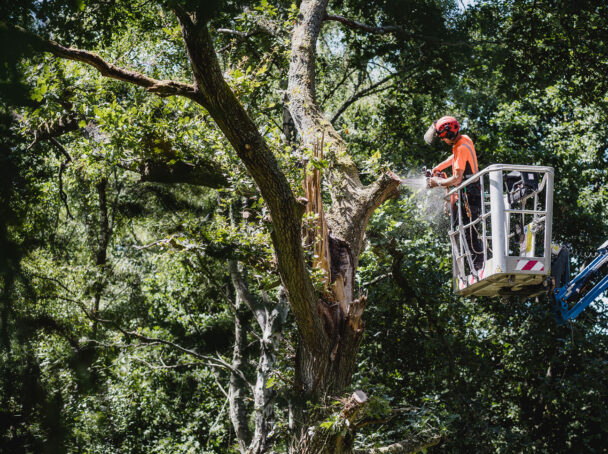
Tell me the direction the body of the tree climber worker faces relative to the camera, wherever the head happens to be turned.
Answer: to the viewer's left

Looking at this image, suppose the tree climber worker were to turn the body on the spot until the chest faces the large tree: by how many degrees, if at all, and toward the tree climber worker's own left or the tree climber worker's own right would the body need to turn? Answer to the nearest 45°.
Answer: approximately 45° to the tree climber worker's own left
